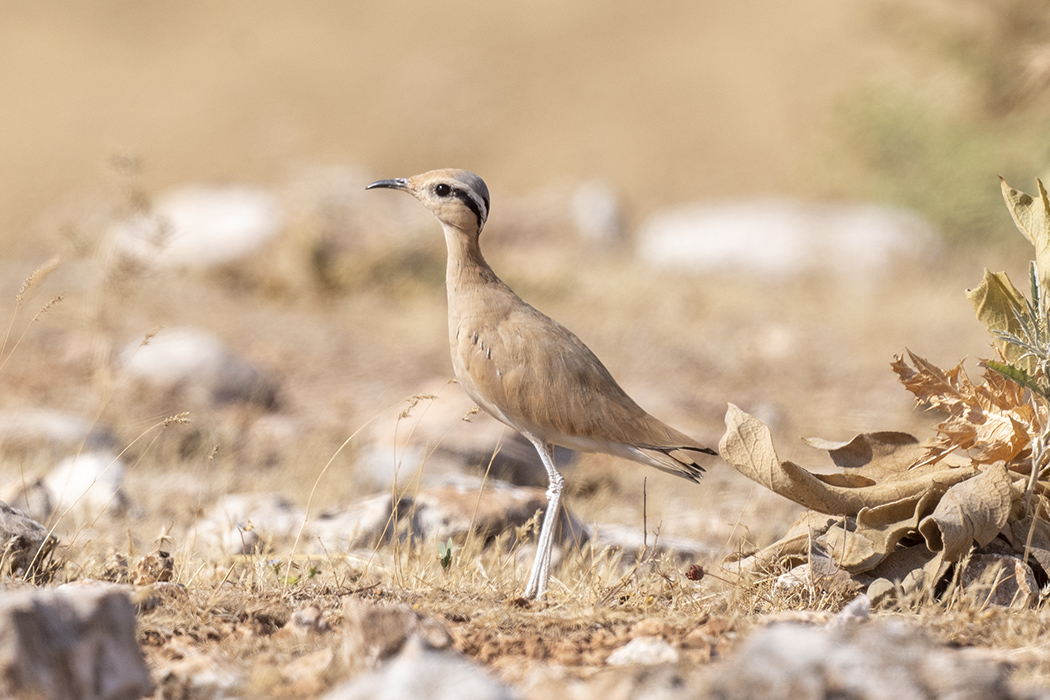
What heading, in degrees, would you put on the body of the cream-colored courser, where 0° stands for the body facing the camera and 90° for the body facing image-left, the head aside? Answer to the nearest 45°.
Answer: approximately 90°

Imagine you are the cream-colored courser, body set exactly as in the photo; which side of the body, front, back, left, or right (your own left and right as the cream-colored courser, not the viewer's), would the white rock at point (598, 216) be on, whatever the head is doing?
right

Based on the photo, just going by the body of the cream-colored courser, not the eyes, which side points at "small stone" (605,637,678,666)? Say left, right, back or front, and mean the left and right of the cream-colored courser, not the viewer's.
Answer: left

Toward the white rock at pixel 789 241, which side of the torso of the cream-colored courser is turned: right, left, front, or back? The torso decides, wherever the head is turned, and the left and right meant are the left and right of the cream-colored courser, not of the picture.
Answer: right

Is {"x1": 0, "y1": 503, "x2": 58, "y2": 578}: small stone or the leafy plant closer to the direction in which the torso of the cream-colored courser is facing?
the small stone

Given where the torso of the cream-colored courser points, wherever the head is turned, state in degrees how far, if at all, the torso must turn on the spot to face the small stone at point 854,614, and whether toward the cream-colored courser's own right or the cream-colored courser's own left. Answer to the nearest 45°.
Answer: approximately 135° to the cream-colored courser's own left

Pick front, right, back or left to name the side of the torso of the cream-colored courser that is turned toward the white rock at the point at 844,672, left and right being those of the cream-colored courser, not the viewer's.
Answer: left

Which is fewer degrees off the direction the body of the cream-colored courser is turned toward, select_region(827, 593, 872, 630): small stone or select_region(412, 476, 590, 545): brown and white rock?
the brown and white rock

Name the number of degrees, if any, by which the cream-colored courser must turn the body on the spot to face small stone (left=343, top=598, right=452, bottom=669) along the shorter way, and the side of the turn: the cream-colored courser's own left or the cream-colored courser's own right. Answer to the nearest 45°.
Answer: approximately 90° to the cream-colored courser's own left

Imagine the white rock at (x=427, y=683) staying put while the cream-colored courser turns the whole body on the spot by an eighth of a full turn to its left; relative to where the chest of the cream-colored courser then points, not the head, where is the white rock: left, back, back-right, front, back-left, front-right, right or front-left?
front-left
